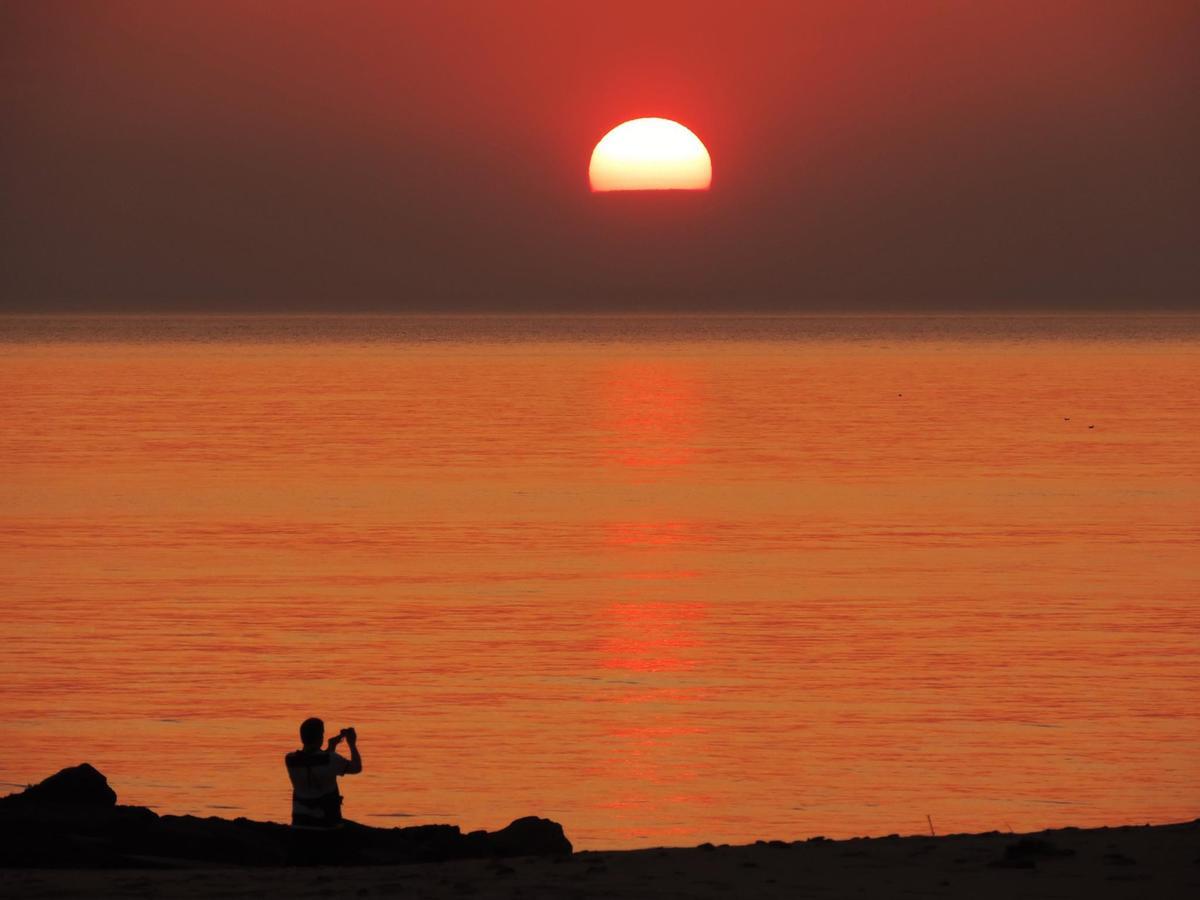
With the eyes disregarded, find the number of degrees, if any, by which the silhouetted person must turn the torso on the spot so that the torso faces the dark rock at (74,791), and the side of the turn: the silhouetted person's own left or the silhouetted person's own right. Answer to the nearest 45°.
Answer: approximately 90° to the silhouetted person's own left

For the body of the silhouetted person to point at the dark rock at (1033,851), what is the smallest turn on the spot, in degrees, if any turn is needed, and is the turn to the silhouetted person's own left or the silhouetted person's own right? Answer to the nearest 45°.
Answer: approximately 45° to the silhouetted person's own right

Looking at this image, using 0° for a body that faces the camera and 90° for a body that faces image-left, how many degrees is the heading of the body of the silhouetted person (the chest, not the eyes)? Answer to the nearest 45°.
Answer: approximately 225°
